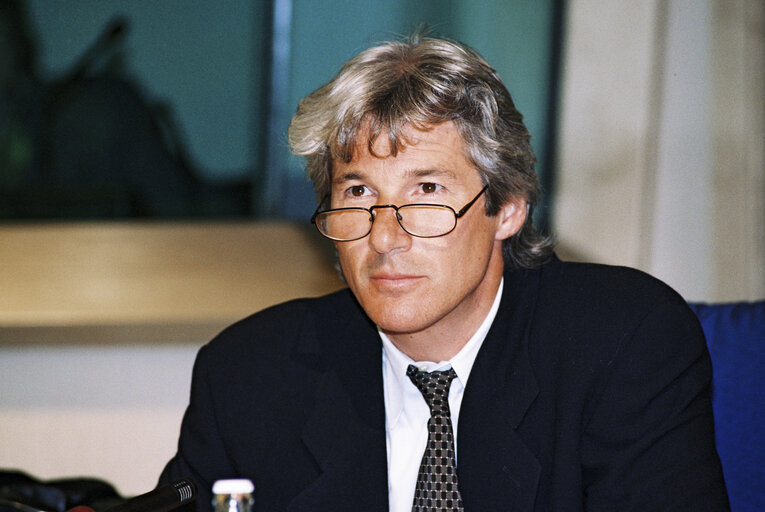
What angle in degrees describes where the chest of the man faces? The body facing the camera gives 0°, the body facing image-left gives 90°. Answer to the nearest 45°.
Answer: approximately 0°

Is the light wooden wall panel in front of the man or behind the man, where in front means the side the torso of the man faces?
behind

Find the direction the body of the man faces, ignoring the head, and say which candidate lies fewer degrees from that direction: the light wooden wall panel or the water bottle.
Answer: the water bottle

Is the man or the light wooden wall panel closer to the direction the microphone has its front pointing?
the man

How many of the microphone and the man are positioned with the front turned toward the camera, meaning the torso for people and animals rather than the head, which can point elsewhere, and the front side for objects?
1

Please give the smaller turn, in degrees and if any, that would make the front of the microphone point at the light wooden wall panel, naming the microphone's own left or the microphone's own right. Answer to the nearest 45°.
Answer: approximately 90° to the microphone's own left
